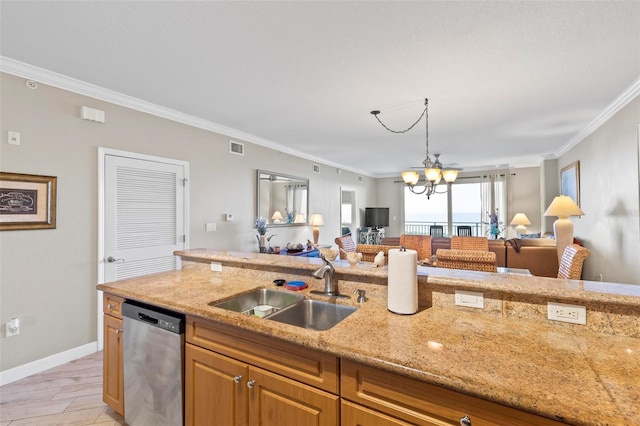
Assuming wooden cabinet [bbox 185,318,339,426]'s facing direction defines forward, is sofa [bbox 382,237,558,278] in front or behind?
behind

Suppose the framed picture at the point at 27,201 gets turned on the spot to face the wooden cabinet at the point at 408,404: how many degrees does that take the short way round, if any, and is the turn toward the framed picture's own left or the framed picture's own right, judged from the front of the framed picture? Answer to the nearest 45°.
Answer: approximately 45° to the framed picture's own right

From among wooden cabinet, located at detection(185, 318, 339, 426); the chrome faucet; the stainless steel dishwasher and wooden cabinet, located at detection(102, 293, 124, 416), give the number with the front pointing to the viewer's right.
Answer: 0

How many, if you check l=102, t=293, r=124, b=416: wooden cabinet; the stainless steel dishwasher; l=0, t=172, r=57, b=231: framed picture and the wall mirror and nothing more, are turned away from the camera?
0

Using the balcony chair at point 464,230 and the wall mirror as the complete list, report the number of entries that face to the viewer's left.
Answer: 0

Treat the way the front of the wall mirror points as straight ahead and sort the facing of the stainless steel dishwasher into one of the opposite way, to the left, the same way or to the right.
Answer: to the right

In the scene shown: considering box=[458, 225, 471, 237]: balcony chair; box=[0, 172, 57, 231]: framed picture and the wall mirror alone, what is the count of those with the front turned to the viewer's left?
0

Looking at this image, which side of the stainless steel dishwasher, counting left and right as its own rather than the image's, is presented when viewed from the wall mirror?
back

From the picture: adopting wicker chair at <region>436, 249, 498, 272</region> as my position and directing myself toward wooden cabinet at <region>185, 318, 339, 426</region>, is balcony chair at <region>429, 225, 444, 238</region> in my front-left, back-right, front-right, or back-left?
back-right

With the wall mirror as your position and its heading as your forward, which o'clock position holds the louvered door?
The louvered door is roughly at 3 o'clock from the wall mirror.

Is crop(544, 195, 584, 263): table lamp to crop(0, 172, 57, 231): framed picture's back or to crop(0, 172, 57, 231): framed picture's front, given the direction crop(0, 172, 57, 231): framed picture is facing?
to the front

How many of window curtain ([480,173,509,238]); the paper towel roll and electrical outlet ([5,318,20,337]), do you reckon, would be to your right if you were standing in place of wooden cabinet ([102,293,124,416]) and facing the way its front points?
1

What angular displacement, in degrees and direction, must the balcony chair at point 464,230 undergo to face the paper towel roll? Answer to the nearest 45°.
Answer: approximately 180°

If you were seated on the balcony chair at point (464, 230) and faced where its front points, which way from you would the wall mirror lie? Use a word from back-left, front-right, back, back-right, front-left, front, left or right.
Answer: back-left
